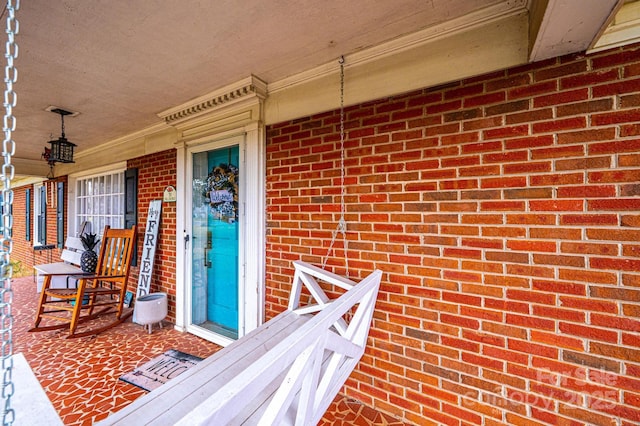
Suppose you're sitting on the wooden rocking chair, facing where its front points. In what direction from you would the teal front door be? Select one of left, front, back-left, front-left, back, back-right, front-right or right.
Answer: left

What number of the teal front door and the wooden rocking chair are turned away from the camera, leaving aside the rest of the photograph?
0

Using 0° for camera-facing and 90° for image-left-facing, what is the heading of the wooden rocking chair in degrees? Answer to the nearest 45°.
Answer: approximately 45°

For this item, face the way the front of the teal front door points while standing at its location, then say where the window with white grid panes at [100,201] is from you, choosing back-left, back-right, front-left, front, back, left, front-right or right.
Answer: right

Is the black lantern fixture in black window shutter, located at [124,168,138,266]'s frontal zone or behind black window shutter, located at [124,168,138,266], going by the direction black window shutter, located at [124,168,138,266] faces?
frontal zone

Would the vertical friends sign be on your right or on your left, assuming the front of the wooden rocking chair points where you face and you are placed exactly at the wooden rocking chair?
on your left

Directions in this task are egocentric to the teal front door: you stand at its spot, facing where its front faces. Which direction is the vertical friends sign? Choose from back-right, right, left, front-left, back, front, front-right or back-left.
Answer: right

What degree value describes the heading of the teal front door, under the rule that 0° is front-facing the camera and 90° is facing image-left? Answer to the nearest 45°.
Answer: approximately 45°

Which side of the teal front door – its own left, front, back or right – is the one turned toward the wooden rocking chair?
right

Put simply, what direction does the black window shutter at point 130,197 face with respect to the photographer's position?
facing the viewer and to the left of the viewer
